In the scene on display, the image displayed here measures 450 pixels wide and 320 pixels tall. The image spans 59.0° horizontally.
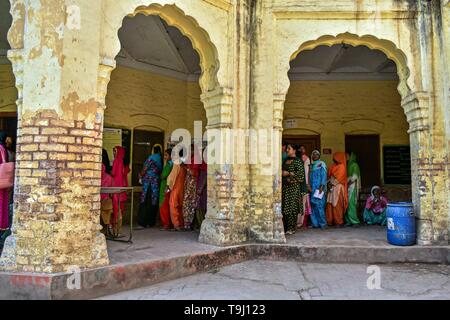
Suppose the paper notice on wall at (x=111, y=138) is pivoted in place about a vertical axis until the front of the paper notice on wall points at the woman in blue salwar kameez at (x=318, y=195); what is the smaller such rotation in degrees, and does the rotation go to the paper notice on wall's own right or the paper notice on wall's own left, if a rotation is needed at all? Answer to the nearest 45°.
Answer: approximately 90° to the paper notice on wall's own left

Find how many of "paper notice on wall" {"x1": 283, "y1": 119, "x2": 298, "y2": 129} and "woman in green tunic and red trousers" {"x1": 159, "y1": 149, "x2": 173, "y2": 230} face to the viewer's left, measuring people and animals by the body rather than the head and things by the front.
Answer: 1

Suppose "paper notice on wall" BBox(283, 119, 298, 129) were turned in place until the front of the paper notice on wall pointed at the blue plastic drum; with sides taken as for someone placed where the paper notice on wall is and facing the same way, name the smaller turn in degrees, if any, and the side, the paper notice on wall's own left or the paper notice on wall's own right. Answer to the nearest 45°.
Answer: approximately 45° to the paper notice on wall's own left

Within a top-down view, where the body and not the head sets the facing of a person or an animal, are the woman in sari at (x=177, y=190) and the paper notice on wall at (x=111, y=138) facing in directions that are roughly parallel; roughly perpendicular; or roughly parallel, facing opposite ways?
roughly perpendicular

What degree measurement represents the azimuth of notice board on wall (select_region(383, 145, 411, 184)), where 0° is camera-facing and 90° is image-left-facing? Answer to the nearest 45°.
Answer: approximately 0°

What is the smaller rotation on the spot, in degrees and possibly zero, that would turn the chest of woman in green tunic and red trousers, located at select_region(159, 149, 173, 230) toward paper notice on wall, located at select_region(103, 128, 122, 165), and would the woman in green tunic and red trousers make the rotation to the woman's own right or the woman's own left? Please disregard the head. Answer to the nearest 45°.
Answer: approximately 45° to the woman's own right

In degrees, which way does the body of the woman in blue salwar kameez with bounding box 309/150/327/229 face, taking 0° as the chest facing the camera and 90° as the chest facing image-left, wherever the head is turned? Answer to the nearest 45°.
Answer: approximately 45°

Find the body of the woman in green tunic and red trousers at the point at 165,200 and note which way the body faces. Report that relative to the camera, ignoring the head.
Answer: to the viewer's left

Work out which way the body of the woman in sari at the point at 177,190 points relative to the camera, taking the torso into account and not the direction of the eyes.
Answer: to the viewer's left
